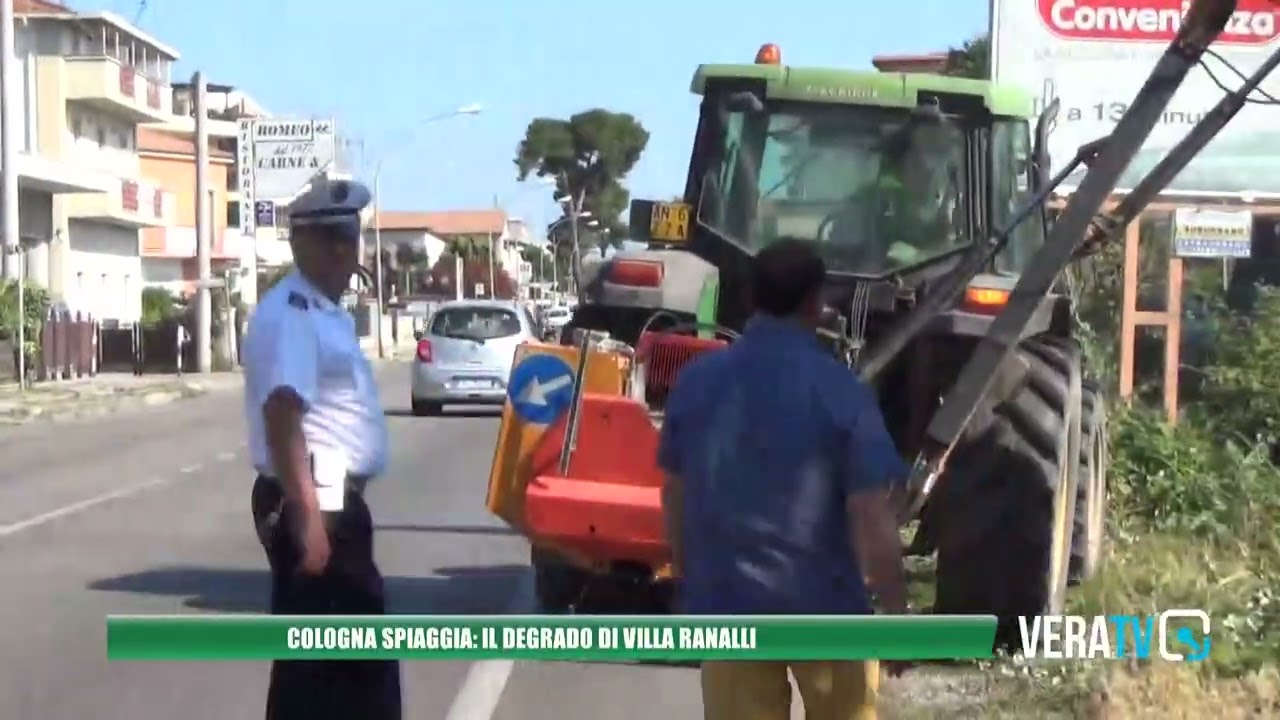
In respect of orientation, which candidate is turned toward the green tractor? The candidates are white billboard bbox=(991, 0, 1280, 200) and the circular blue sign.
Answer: the white billboard

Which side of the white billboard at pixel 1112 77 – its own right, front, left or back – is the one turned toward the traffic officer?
front

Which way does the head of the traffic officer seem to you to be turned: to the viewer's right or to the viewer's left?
to the viewer's right

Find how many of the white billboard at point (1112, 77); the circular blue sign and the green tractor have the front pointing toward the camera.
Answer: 2

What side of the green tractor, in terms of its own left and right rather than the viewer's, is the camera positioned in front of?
back

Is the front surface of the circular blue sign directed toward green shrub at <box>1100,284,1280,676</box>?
no

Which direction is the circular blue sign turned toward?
toward the camera

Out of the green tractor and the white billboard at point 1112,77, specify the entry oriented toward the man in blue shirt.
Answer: the white billboard

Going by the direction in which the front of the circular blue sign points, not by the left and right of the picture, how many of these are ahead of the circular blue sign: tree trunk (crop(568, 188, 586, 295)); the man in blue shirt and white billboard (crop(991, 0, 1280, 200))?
1

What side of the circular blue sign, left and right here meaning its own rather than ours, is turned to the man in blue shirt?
front

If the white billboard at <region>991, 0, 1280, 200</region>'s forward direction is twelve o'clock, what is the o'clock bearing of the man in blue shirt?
The man in blue shirt is roughly at 12 o'clock from the white billboard.

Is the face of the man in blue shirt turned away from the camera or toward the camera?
away from the camera

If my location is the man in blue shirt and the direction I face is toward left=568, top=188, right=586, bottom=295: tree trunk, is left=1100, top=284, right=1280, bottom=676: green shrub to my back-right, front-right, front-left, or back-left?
front-right

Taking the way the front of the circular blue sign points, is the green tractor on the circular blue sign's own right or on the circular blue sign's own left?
on the circular blue sign's own left

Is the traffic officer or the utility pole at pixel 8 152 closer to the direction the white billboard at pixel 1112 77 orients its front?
the traffic officer

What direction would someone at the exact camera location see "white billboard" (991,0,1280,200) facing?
facing the viewer

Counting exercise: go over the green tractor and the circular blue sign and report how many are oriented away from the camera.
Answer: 1
